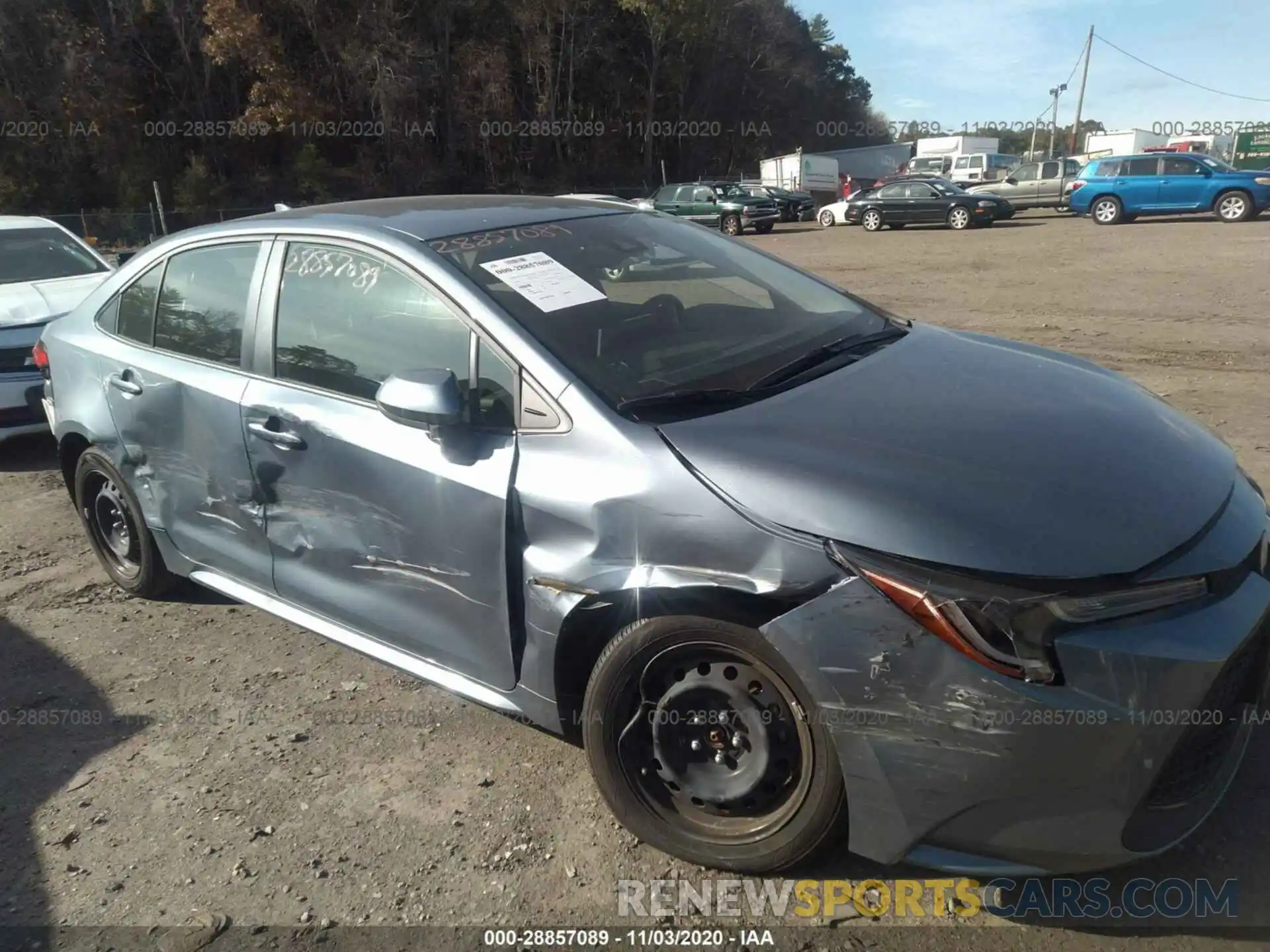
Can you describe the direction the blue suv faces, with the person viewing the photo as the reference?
facing to the right of the viewer

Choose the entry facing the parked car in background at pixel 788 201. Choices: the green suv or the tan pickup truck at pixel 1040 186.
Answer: the tan pickup truck

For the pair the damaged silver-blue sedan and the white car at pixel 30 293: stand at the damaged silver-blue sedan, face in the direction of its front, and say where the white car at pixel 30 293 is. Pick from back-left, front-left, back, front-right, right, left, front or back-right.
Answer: back

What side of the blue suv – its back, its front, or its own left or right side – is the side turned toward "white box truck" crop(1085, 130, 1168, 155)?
left

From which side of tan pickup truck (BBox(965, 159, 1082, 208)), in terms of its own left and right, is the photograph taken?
left

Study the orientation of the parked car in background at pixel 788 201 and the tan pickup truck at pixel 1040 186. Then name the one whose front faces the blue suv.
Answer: the parked car in background

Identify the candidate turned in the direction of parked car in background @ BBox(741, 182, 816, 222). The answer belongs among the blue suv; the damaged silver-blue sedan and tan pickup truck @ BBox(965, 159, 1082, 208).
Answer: the tan pickup truck

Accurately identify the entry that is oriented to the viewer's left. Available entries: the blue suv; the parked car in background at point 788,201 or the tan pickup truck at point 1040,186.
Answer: the tan pickup truck

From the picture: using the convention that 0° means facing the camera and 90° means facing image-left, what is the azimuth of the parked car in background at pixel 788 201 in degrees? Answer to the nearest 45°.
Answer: approximately 315°

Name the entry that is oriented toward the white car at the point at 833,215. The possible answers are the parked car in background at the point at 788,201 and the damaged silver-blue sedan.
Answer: the parked car in background

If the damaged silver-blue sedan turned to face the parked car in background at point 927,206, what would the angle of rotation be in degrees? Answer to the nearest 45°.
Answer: approximately 135° to its left

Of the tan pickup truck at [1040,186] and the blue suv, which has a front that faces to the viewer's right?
the blue suv

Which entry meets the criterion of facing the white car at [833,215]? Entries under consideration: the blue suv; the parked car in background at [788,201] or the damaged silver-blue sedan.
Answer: the parked car in background
